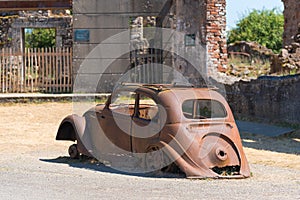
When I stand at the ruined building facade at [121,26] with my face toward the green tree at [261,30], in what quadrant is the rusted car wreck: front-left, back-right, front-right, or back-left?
back-right

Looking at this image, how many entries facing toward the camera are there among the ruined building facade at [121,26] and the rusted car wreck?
1

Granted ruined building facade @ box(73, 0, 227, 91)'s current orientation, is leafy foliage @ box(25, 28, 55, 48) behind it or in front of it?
behind

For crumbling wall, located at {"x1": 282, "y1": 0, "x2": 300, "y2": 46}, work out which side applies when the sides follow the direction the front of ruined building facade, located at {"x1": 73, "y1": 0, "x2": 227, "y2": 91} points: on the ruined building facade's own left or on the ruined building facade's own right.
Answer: on the ruined building facade's own left

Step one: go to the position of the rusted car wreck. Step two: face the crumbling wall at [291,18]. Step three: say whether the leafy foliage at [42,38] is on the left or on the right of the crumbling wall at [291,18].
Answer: left

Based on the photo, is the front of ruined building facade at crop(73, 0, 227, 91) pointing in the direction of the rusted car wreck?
yes

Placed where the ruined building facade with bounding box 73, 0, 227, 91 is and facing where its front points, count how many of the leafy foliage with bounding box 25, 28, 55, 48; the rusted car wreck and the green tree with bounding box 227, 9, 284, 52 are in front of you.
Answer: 1

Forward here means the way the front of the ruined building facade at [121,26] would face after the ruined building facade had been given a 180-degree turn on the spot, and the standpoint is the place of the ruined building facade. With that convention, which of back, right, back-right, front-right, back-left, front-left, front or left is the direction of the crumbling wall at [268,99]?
back-right

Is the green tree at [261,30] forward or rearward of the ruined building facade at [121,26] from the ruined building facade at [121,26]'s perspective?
rearward

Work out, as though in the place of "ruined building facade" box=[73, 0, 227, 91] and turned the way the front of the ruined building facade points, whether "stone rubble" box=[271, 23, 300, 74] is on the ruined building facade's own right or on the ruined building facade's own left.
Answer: on the ruined building facade's own left

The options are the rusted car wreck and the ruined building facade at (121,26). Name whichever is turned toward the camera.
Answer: the ruined building facade

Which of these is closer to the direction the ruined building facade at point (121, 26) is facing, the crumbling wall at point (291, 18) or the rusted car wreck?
the rusted car wreck

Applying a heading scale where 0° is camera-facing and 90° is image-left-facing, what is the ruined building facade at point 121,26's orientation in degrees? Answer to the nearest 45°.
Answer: approximately 0°
